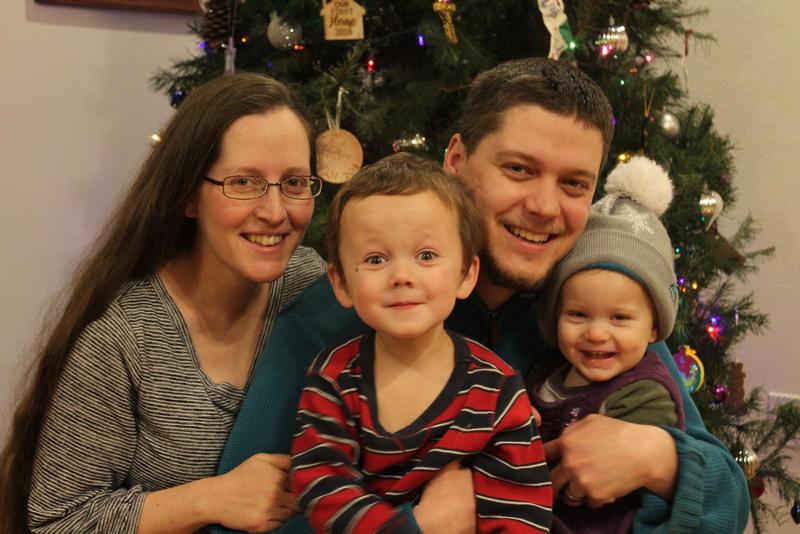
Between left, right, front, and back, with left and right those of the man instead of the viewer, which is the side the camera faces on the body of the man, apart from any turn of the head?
front

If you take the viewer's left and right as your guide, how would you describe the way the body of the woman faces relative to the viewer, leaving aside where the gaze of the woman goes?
facing the viewer and to the right of the viewer

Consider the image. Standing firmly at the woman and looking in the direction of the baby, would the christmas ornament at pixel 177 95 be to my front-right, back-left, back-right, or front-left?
back-left

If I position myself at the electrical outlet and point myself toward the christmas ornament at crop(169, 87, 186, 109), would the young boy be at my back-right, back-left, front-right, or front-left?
front-left

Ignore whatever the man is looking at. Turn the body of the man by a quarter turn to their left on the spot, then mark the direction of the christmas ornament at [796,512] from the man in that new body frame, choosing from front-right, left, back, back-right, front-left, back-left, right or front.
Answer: front-left

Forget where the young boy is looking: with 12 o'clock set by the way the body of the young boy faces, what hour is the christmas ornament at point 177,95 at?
The christmas ornament is roughly at 5 o'clock from the young boy.

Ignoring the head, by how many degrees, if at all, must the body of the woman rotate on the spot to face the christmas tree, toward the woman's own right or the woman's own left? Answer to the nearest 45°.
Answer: approximately 90° to the woman's own left

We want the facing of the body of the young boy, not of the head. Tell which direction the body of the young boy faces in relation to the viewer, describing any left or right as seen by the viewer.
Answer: facing the viewer

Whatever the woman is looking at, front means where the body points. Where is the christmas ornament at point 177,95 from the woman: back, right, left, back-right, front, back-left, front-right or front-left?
back-left

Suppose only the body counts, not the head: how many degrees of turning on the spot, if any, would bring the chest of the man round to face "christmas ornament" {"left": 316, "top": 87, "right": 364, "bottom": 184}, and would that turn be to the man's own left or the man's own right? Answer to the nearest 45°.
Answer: approximately 135° to the man's own right
